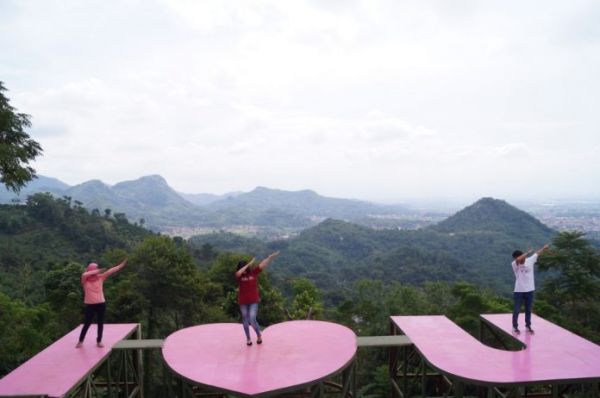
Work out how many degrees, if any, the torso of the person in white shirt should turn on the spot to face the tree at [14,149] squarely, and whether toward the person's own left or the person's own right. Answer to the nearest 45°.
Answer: approximately 90° to the person's own right

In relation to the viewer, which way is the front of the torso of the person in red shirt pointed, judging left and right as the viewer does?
facing the viewer

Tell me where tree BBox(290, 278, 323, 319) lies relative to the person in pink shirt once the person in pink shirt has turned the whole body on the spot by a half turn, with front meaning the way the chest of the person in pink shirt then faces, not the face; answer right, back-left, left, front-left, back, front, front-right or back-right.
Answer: front-right

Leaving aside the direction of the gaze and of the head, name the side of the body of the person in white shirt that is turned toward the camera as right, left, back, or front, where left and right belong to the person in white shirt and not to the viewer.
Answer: front

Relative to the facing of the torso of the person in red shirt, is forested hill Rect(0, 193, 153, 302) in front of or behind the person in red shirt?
behind

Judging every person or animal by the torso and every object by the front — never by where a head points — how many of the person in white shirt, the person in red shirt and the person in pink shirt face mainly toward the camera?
3

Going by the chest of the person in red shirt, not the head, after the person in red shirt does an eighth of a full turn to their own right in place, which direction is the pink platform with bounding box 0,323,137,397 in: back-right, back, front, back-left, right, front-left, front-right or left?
front-right

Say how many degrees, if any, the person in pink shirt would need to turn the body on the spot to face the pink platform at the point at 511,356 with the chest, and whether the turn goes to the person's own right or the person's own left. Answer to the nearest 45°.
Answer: approximately 45° to the person's own left

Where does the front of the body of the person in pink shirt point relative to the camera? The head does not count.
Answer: toward the camera

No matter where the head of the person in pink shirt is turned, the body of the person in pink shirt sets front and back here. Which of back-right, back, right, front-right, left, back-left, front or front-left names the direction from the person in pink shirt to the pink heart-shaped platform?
front-left

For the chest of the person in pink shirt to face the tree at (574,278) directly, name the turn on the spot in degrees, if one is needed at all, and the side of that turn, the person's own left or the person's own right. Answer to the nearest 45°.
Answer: approximately 90° to the person's own left

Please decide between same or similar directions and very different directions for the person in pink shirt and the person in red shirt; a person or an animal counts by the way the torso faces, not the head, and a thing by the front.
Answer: same or similar directions

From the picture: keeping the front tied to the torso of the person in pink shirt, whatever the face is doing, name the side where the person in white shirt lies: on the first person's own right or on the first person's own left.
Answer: on the first person's own left

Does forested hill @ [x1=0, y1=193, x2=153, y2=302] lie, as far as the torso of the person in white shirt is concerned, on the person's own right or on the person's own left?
on the person's own right
